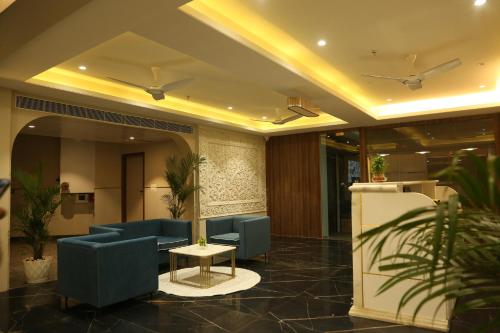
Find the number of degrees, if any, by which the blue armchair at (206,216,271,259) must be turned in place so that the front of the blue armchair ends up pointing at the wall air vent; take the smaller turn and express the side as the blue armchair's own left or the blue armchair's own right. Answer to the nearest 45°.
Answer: approximately 45° to the blue armchair's own right

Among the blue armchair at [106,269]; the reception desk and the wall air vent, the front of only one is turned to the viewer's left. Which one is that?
the reception desk

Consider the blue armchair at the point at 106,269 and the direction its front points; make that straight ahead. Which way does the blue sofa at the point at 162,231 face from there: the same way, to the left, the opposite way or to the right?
to the right

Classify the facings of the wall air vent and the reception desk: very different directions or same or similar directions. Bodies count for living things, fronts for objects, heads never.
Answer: very different directions

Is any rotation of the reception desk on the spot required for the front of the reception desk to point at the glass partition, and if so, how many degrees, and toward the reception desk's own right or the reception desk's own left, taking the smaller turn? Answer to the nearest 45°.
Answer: approximately 90° to the reception desk's own right

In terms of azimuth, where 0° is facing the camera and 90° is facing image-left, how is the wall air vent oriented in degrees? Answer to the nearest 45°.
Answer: approximately 315°

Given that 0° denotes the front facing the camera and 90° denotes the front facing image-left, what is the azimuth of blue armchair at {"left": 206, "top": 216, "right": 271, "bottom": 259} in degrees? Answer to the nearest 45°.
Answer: approximately 45°

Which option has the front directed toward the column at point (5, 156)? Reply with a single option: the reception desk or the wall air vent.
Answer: the reception desk

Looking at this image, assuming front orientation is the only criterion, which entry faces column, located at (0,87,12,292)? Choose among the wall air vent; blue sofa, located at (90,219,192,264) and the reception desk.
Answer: the reception desk

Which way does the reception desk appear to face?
to the viewer's left
